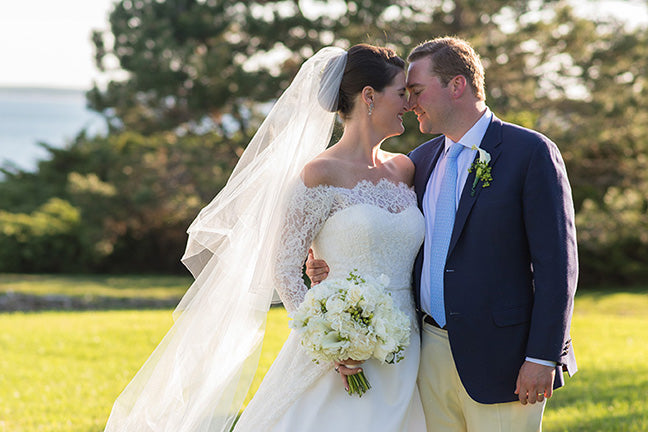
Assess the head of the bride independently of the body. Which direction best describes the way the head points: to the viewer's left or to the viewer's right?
to the viewer's right

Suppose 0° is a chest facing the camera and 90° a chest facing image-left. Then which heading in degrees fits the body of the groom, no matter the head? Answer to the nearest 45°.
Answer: approximately 45°

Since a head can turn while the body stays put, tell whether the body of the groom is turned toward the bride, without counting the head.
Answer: no

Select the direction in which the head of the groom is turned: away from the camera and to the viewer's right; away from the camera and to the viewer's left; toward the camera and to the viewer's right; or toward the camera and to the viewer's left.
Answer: toward the camera and to the viewer's left
